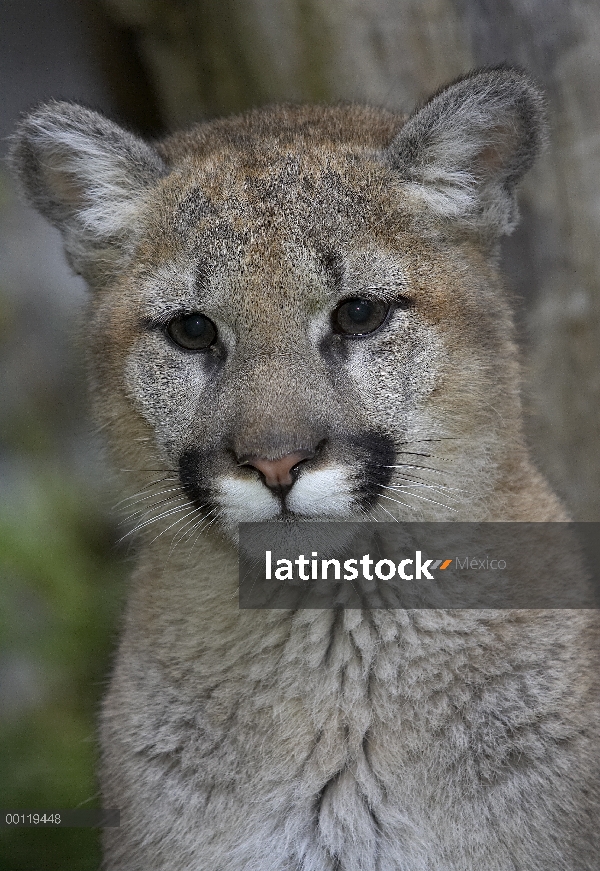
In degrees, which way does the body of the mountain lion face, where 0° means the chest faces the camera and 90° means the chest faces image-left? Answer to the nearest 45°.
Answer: approximately 0°
